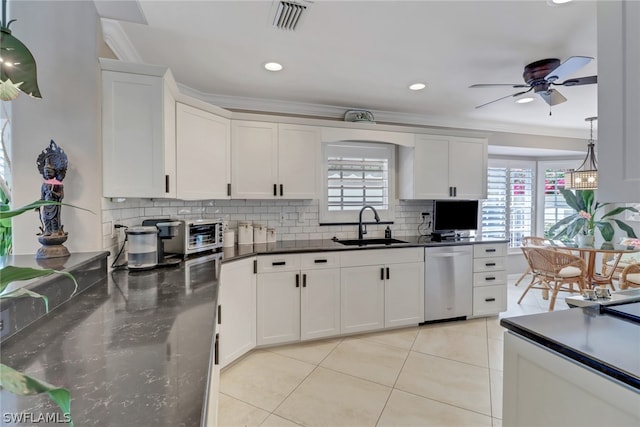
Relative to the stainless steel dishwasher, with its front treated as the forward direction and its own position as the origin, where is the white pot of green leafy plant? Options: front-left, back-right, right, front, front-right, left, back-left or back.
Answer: left

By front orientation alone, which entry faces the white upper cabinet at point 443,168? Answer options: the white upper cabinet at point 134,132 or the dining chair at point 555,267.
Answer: the white upper cabinet at point 134,132

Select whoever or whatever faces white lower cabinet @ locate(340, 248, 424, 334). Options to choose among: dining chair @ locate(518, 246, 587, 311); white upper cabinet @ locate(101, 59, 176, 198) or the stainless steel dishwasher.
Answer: the white upper cabinet

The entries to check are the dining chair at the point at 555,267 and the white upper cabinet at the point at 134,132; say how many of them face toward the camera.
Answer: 0

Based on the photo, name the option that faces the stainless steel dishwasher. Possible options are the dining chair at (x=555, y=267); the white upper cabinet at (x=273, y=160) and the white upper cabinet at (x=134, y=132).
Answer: the white upper cabinet at (x=134, y=132)

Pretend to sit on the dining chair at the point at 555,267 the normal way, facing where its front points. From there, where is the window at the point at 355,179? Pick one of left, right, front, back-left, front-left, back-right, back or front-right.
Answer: back

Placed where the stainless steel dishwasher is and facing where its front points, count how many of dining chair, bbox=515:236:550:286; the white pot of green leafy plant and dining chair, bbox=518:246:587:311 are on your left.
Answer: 3

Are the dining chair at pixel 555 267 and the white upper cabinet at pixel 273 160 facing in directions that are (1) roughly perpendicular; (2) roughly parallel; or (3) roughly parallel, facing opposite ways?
roughly perpendicular

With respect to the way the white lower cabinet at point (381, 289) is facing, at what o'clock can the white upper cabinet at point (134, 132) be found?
The white upper cabinet is roughly at 3 o'clock from the white lower cabinet.

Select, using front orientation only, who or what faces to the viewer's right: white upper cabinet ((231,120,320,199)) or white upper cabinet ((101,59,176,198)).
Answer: white upper cabinet ((101,59,176,198))

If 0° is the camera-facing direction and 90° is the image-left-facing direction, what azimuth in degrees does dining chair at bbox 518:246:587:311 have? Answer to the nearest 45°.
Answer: approximately 225°

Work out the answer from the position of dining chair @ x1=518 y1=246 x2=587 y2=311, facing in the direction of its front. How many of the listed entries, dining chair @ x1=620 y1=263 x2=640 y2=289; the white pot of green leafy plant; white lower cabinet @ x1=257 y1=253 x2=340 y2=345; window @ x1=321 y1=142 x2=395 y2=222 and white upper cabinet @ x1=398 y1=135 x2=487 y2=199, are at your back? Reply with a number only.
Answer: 3

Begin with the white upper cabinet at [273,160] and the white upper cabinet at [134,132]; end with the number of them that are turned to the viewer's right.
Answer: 1

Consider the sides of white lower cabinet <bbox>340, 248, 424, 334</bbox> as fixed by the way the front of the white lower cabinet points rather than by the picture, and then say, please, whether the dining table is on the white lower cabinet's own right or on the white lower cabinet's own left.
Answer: on the white lower cabinet's own left
